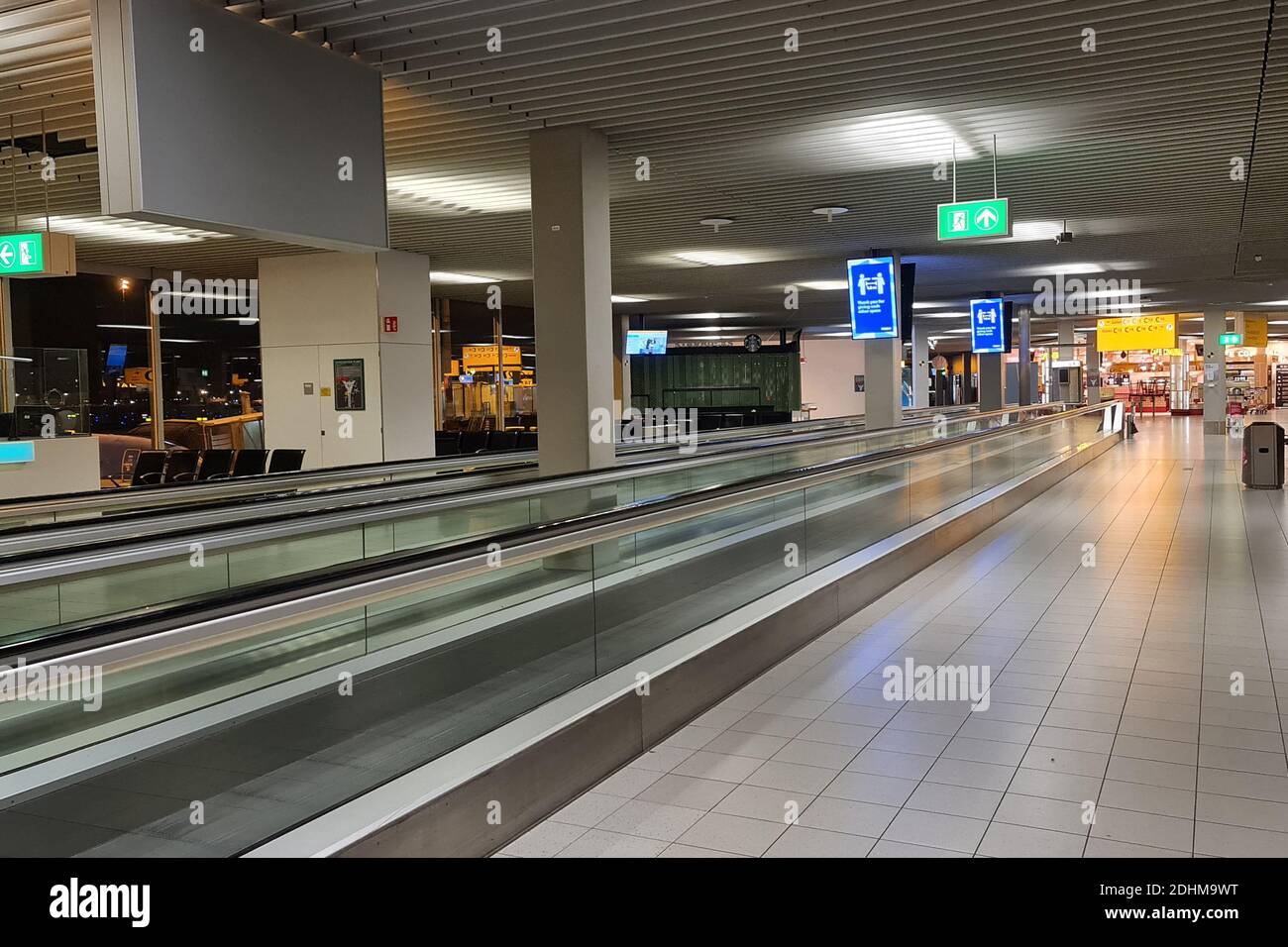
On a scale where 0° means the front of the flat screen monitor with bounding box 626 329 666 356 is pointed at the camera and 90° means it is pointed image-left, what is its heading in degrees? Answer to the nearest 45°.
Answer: approximately 0°

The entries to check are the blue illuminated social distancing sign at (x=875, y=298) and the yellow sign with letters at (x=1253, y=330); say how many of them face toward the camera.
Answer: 2

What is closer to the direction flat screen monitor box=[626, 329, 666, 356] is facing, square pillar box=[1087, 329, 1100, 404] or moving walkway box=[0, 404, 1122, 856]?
the moving walkway

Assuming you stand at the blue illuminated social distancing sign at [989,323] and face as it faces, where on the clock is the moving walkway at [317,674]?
The moving walkway is roughly at 12 o'clock from the blue illuminated social distancing sign.

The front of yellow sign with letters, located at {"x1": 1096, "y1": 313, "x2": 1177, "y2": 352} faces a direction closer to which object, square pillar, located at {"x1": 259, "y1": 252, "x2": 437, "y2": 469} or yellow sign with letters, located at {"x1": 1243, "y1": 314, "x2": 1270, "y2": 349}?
the square pillar

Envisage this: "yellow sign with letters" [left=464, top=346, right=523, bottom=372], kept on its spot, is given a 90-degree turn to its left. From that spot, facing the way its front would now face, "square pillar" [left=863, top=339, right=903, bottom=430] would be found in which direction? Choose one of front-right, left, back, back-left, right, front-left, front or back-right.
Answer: front-right
